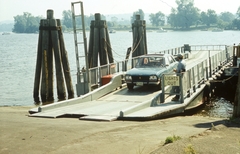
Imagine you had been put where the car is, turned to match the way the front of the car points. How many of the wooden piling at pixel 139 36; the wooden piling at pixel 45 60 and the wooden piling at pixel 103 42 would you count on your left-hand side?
0

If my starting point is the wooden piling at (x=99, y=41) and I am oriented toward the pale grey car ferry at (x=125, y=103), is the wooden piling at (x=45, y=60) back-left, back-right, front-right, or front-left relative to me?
front-right

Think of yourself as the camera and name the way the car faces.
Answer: facing the viewer and to the left of the viewer

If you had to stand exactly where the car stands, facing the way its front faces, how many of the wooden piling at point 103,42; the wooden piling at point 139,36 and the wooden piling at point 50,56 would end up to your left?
0

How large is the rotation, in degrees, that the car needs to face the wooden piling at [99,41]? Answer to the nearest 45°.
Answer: approximately 90° to its right

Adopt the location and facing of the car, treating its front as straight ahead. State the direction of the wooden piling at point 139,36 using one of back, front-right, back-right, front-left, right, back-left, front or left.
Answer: back-right

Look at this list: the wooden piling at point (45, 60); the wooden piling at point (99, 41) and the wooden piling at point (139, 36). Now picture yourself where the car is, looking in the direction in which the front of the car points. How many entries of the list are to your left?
0

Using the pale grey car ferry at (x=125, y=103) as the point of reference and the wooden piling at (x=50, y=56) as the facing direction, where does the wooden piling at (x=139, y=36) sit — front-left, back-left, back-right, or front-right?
front-right

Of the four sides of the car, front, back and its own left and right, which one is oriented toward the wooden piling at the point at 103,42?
right

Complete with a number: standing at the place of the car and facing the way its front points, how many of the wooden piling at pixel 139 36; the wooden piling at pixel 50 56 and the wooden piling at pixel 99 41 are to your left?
0

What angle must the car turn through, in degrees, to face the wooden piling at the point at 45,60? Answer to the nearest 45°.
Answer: approximately 90° to its right

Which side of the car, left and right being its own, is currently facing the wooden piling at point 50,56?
right
